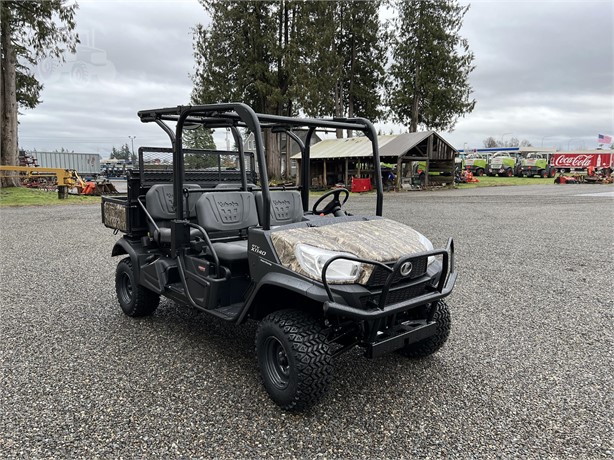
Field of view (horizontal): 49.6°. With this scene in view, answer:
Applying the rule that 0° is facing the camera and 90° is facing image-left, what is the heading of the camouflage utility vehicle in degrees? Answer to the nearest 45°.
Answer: approximately 315°

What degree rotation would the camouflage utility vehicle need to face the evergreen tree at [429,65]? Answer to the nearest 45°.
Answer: approximately 135° to its left

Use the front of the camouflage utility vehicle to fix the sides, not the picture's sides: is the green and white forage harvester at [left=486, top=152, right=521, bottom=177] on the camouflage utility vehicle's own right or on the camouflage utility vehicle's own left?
on the camouflage utility vehicle's own left

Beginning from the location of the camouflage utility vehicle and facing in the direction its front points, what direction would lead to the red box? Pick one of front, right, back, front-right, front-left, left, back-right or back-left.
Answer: back-left

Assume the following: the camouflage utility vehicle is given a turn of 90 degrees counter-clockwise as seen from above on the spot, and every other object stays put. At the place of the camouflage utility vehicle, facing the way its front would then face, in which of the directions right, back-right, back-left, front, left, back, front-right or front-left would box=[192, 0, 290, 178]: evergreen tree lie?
front-left

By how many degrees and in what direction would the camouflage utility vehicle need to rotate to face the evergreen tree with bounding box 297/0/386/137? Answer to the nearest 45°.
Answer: approximately 135° to its left

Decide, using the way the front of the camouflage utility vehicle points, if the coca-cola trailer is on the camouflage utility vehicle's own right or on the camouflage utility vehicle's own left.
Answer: on the camouflage utility vehicle's own left
